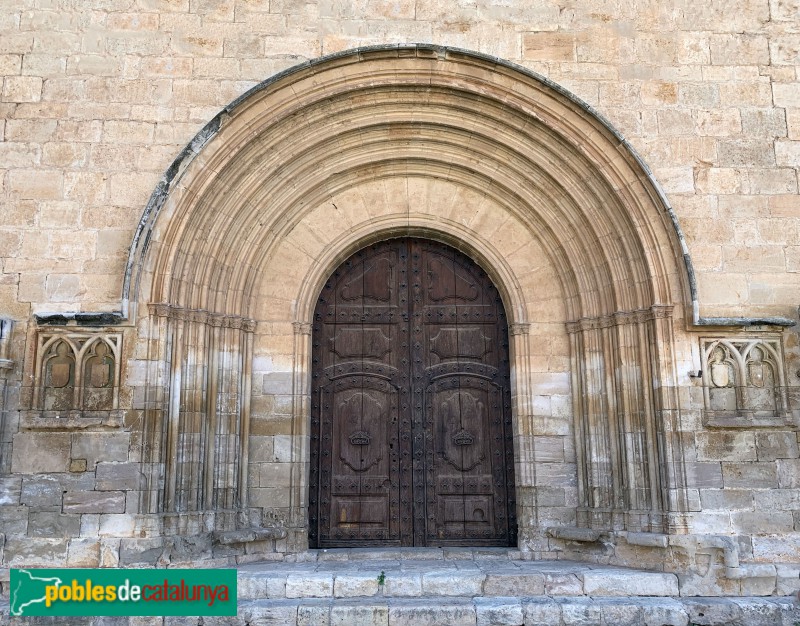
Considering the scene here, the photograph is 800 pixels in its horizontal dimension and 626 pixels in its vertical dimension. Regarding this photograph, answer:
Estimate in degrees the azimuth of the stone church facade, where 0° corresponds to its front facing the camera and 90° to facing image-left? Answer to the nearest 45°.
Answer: approximately 0°
